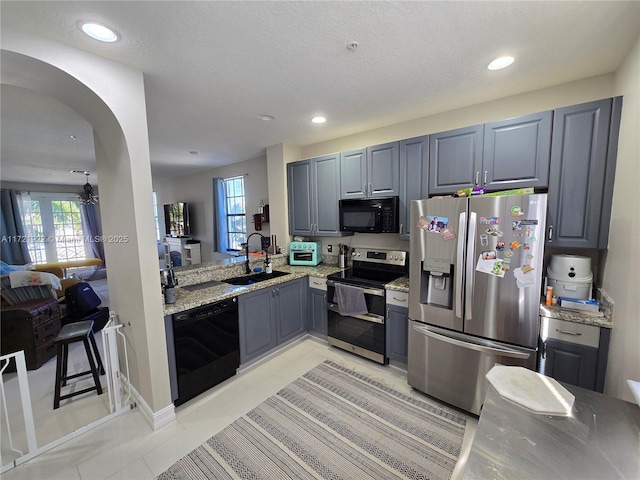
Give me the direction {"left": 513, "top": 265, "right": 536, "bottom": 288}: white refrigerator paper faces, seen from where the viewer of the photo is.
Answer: facing the viewer

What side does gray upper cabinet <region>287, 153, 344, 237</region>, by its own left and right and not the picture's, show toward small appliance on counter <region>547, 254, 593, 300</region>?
left

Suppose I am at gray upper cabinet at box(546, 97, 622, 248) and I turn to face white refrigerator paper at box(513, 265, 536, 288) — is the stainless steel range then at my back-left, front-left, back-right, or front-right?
front-right

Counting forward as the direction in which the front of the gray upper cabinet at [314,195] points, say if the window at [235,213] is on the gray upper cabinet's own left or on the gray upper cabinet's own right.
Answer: on the gray upper cabinet's own right

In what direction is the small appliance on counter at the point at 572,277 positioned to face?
toward the camera

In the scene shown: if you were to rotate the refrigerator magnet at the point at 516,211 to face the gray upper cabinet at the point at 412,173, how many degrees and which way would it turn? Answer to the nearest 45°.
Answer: approximately 135° to its right

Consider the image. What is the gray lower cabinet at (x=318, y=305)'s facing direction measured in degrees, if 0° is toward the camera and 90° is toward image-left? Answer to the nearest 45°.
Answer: approximately 45°

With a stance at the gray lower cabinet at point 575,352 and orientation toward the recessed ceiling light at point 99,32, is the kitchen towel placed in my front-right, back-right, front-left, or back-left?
front-right

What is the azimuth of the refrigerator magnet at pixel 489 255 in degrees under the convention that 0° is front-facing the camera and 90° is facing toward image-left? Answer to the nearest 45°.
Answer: approximately 0°

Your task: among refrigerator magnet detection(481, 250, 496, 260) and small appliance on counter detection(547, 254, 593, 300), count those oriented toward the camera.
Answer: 2

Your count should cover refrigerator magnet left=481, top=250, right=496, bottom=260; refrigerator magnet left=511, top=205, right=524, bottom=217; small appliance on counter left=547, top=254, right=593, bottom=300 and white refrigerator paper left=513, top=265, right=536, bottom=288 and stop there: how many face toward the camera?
4

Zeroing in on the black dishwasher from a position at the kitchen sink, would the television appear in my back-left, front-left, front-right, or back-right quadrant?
back-right

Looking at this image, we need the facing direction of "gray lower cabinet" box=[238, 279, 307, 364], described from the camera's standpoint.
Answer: facing the viewer and to the right of the viewer
